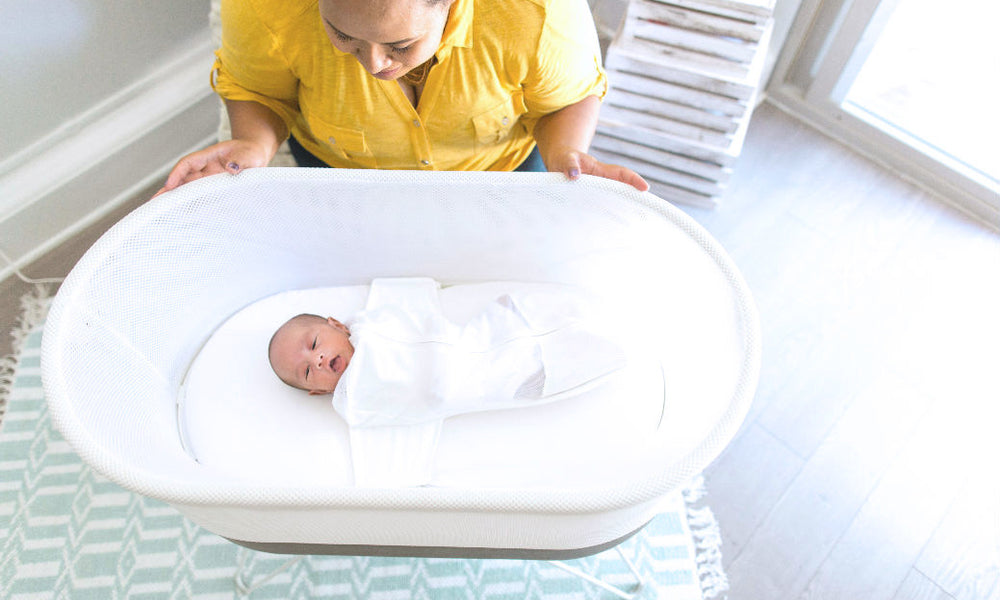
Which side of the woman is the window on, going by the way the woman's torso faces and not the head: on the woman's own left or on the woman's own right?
on the woman's own left

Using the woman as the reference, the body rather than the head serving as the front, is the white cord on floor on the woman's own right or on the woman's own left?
on the woman's own right

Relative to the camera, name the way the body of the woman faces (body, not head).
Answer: toward the camera

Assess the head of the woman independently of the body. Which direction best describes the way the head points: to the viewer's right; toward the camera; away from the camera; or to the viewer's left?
toward the camera

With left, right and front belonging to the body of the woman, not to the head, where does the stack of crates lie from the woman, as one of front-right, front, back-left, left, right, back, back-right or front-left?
back-left
